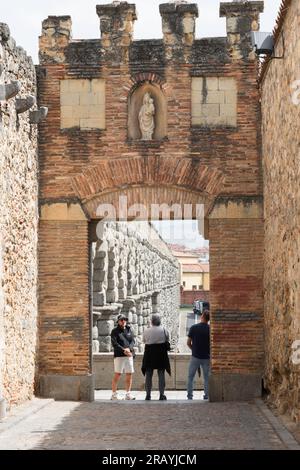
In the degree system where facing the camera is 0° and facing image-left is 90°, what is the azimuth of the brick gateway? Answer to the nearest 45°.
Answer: approximately 0°

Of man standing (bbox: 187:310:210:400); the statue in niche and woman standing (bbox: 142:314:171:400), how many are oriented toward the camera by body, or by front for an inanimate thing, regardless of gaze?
1

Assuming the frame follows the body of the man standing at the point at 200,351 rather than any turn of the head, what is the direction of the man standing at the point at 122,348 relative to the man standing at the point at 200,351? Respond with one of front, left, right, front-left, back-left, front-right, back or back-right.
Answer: left

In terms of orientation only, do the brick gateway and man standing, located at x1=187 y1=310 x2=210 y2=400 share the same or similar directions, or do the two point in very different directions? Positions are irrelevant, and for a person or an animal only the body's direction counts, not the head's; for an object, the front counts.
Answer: very different directions

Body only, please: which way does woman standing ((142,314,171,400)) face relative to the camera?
away from the camera

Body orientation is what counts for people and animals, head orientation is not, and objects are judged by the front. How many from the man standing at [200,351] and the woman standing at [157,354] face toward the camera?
0

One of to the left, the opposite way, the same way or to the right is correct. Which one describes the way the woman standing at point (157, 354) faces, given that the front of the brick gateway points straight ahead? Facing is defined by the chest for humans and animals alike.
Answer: the opposite way

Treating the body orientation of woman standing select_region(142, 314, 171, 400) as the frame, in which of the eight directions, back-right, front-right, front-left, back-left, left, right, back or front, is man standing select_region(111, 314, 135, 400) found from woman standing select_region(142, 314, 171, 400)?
left

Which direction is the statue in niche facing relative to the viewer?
toward the camera

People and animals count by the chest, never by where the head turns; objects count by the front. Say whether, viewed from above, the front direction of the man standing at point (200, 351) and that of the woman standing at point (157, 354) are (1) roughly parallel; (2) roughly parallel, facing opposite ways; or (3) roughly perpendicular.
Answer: roughly parallel

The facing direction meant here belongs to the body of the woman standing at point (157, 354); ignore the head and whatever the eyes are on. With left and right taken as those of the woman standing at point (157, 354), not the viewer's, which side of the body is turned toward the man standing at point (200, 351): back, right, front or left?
right

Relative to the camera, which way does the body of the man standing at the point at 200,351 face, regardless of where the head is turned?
away from the camera

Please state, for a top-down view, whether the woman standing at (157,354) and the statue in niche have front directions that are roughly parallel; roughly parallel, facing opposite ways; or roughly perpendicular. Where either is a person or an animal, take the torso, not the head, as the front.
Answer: roughly parallel, facing opposite ways
